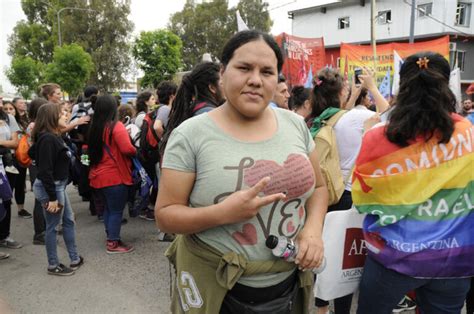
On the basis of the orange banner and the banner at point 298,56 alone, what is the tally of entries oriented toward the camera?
2

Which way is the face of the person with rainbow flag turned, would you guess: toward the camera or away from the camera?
away from the camera

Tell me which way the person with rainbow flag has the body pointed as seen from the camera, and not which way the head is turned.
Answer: away from the camera

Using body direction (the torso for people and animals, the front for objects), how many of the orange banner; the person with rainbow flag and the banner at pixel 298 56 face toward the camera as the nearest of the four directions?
2

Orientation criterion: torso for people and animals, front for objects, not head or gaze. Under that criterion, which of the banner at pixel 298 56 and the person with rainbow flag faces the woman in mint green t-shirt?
the banner

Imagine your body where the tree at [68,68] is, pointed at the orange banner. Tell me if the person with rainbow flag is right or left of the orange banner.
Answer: right

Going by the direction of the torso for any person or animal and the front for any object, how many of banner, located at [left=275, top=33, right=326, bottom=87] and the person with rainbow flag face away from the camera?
1

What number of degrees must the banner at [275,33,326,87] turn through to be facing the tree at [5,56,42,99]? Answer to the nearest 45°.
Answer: approximately 135° to its right

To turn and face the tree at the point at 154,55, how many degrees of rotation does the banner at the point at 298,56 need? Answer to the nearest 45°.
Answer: approximately 135° to its right

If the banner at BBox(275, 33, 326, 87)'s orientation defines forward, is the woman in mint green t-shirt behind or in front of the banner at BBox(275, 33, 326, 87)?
in front

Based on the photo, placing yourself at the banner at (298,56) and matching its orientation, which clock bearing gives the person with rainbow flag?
The person with rainbow flag is roughly at 12 o'clock from the banner.

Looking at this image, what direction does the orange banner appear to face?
toward the camera

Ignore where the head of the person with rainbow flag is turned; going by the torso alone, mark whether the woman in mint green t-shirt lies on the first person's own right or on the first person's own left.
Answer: on the first person's own left

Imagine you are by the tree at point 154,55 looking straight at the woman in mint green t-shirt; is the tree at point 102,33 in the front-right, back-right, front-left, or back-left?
back-right

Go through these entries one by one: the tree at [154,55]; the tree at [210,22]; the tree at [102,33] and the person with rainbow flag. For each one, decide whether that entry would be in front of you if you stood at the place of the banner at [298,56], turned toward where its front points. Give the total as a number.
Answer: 1
